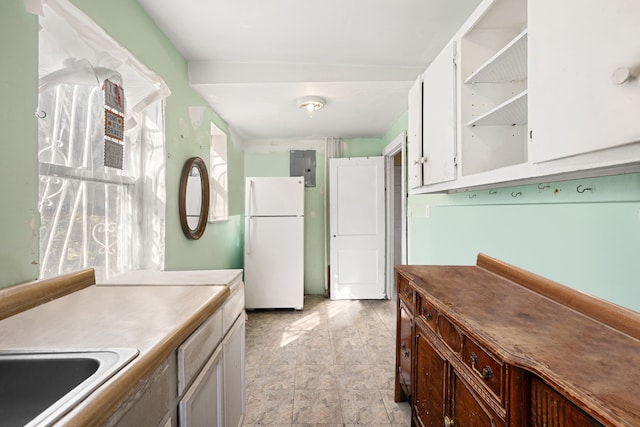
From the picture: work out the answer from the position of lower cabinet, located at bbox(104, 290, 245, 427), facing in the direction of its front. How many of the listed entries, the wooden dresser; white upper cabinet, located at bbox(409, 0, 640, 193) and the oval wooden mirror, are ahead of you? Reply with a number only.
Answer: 2

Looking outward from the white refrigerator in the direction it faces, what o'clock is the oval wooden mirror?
The oval wooden mirror is roughly at 1 o'clock from the white refrigerator.

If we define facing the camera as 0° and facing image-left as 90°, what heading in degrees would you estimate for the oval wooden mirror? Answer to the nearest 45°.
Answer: approximately 315°

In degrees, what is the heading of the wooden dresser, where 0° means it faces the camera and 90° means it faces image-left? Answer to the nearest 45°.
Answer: approximately 45°

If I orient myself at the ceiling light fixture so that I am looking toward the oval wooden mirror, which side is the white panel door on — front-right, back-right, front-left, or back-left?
back-right

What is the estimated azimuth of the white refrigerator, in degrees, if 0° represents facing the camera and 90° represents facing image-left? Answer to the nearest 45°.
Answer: approximately 0°

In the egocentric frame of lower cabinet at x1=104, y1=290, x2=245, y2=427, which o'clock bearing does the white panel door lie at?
The white panel door is roughly at 9 o'clock from the lower cabinet.

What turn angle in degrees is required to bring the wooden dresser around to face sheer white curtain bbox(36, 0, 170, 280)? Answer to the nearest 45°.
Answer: approximately 45° to its right

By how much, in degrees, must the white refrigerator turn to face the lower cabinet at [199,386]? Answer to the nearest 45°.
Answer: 0° — it already faces it

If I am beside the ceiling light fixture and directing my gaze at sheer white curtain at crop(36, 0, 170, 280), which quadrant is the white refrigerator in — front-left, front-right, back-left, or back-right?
back-right

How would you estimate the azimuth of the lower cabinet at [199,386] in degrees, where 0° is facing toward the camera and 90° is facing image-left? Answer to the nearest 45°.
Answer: approximately 315°

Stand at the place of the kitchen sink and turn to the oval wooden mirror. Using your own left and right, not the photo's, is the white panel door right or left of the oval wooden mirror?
right
